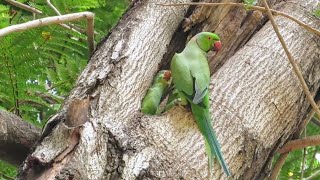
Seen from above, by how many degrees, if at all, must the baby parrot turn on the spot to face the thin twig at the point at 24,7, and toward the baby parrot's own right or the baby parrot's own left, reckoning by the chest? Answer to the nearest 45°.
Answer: approximately 135° to the baby parrot's own left

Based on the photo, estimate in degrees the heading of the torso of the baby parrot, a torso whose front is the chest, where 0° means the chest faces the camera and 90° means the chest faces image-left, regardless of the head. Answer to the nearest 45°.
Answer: approximately 270°
